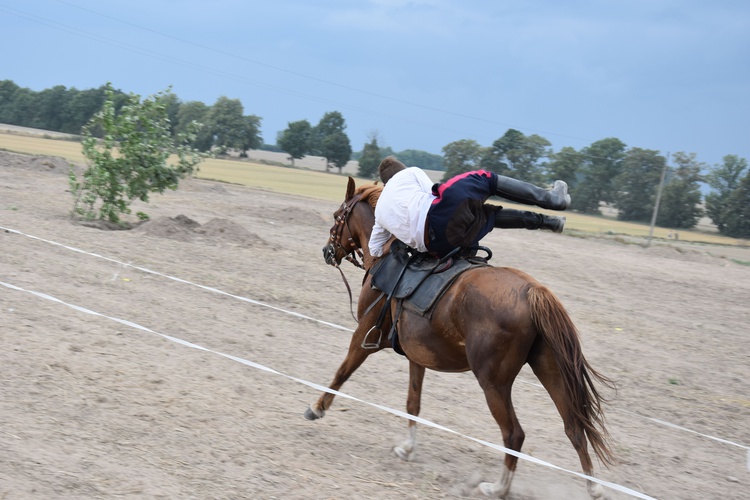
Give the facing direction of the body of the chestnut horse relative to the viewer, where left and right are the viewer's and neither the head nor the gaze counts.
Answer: facing away from the viewer and to the left of the viewer

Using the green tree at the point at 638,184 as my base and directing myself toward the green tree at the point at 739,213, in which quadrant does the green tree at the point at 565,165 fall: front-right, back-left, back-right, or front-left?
back-right

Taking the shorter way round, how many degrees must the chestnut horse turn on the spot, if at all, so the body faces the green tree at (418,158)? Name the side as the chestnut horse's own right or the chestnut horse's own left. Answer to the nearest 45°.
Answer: approximately 45° to the chestnut horse's own right

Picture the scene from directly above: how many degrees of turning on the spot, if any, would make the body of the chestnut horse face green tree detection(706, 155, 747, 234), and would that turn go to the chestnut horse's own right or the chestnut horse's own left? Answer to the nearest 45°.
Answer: approximately 45° to the chestnut horse's own right

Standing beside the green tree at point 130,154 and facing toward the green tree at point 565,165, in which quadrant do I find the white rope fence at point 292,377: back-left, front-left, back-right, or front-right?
back-right

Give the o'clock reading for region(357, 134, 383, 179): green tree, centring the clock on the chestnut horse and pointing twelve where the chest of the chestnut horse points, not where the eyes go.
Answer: The green tree is roughly at 1 o'clock from the chestnut horse.

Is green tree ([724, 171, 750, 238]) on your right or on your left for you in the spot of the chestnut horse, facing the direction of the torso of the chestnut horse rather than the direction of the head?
on your right

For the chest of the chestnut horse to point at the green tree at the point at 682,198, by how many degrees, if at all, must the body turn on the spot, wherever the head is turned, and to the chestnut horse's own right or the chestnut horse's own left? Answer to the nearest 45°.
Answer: approximately 45° to the chestnut horse's own right

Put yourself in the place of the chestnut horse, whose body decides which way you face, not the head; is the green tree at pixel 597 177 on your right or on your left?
on your right
